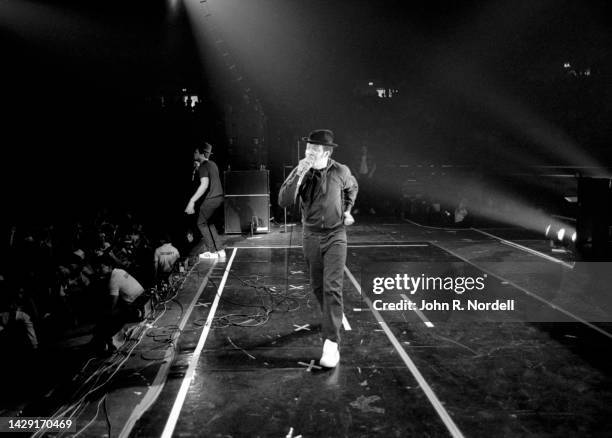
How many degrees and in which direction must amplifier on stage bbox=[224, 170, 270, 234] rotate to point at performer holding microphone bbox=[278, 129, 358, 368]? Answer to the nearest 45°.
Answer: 0° — it already faces them

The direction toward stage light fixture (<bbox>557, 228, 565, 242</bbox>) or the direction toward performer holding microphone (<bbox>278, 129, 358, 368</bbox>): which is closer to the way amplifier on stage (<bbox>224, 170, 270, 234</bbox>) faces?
the performer holding microphone

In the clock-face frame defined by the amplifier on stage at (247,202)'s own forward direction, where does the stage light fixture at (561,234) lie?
The stage light fixture is roughly at 10 o'clock from the amplifier on stage.

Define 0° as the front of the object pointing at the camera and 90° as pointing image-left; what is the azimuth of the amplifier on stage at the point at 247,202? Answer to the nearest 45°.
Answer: approximately 0°
